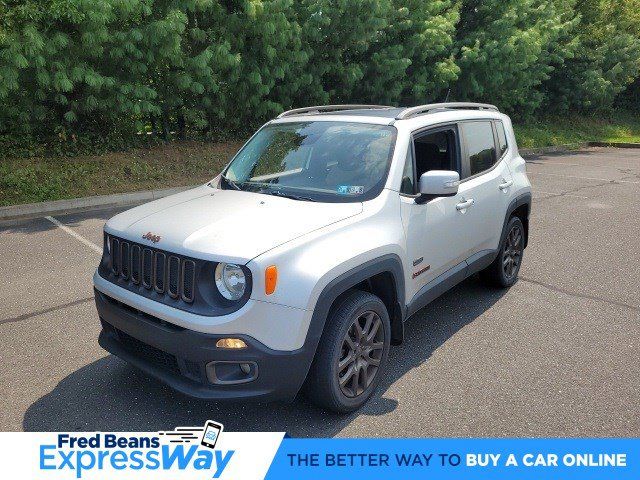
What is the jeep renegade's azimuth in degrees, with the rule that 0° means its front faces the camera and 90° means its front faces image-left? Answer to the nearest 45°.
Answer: approximately 45°

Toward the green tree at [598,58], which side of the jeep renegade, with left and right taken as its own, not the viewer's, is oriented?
back

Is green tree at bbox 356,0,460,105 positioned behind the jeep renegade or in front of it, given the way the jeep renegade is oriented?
behind

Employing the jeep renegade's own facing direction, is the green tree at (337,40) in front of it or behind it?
behind

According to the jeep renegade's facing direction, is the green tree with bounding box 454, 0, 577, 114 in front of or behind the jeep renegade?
behind
